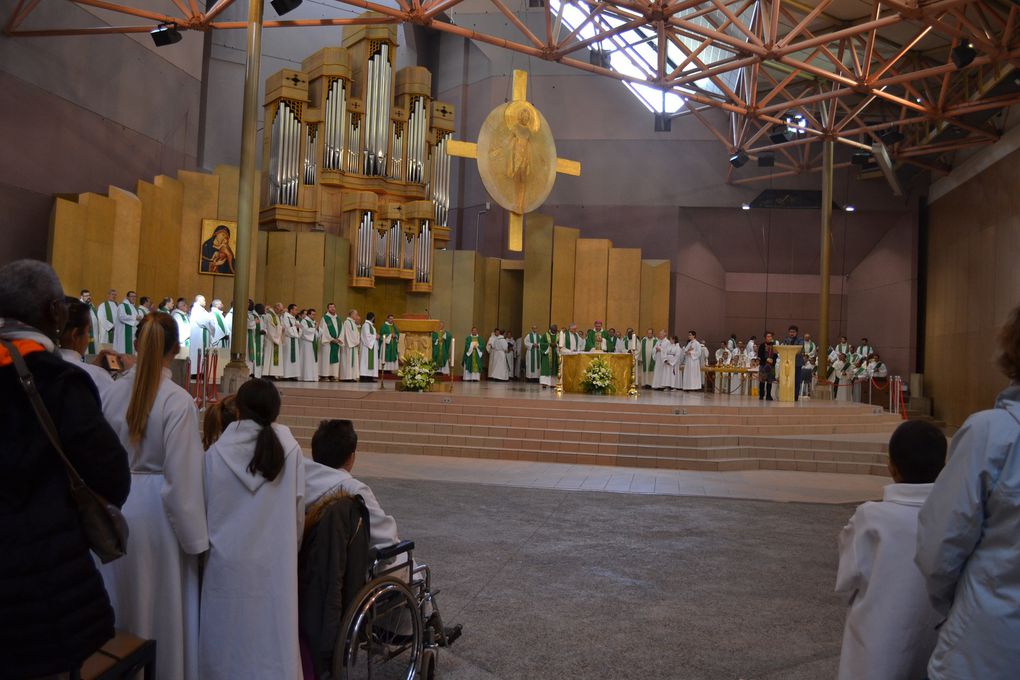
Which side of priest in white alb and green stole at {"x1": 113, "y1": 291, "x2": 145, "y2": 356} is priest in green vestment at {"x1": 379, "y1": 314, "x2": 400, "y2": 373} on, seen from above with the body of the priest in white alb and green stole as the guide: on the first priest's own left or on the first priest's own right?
on the first priest's own left

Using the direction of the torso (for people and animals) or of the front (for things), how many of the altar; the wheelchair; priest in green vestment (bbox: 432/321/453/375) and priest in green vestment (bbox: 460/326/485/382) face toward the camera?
3

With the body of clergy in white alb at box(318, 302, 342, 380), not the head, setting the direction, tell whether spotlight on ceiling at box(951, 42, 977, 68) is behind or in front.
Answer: in front

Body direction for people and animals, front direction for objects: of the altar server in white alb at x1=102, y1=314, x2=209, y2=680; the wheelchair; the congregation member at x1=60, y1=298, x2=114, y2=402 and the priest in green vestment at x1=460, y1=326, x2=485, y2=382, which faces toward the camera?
the priest in green vestment

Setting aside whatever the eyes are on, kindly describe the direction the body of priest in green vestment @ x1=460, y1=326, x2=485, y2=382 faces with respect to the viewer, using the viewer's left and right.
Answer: facing the viewer

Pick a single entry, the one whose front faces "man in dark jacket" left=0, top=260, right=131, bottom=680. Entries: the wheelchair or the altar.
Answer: the altar

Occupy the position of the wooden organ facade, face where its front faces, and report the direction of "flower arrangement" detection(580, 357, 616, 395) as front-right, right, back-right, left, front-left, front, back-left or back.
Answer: front

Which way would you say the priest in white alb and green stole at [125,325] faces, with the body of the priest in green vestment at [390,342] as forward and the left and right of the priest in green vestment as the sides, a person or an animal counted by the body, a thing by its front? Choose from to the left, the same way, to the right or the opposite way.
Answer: the same way

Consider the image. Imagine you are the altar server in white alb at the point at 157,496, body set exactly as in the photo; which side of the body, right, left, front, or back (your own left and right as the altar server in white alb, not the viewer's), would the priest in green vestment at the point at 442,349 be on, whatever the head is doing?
front

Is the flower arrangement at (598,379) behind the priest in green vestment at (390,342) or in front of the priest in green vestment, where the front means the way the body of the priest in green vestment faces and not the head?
in front

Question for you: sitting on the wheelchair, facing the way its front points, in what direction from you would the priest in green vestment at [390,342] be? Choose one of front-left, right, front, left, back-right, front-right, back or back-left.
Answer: front-left

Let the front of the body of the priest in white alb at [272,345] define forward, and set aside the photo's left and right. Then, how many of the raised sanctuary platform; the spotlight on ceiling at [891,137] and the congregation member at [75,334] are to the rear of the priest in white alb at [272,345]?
0

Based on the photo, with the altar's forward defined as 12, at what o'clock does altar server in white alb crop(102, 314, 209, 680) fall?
The altar server in white alb is roughly at 12 o'clock from the altar.

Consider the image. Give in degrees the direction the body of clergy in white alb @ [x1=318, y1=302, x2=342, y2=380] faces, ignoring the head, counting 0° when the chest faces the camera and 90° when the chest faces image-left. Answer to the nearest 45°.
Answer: approximately 315°

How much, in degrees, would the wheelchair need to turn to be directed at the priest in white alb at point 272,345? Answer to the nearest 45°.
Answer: approximately 45° to its left

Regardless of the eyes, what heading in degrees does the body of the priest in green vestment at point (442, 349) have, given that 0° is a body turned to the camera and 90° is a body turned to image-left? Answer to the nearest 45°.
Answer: approximately 0°

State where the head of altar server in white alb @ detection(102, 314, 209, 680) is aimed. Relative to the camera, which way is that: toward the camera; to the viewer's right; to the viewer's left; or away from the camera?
away from the camera
